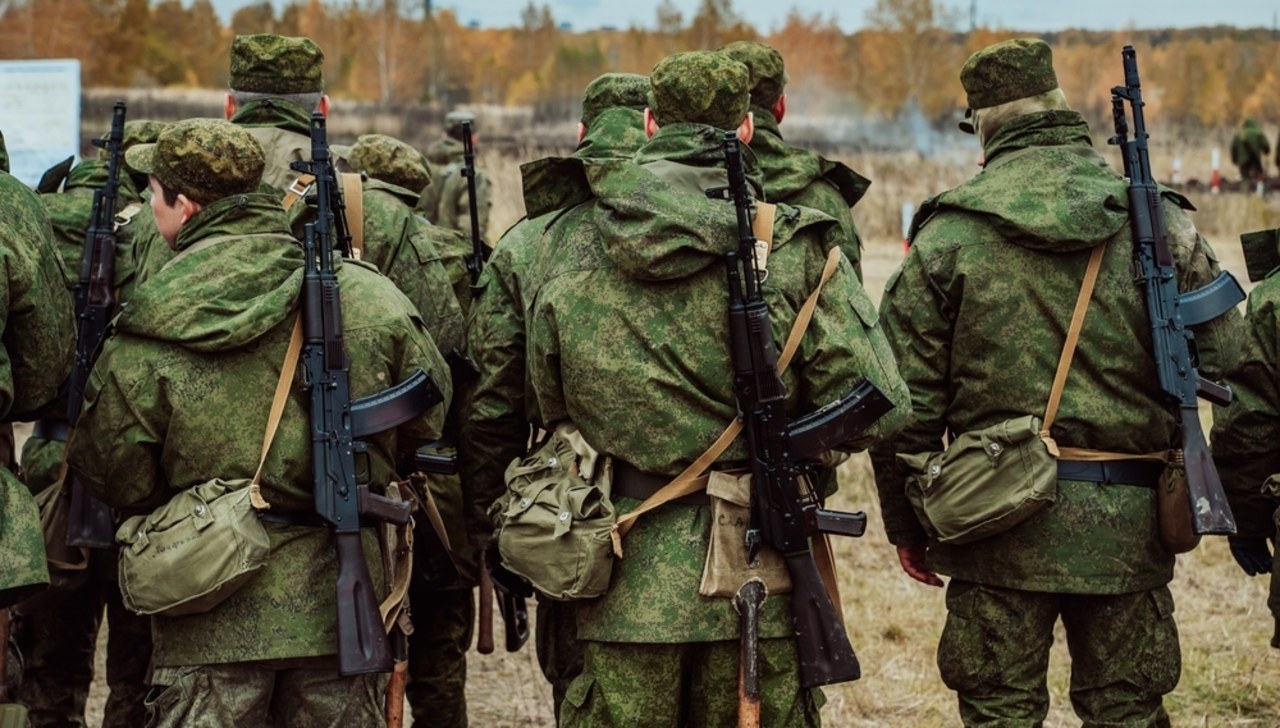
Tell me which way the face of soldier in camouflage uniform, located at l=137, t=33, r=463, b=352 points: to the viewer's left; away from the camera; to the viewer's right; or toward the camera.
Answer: away from the camera

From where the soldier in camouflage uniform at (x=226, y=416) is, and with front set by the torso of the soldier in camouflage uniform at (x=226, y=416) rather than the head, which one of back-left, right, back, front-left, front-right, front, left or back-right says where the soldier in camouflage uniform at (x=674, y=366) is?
right

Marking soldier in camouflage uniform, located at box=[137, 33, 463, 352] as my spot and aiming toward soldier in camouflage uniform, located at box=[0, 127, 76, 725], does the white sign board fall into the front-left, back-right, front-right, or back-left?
back-right

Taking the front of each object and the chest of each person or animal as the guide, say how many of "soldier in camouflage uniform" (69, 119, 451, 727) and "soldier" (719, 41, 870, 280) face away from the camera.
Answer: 2

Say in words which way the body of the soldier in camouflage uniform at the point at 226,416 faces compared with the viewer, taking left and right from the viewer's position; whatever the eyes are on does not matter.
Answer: facing away from the viewer

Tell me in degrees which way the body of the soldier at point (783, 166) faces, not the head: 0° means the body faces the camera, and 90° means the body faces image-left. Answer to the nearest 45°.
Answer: approximately 180°

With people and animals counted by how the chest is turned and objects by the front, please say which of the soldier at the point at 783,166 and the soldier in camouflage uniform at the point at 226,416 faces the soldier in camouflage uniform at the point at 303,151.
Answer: the soldier in camouflage uniform at the point at 226,416

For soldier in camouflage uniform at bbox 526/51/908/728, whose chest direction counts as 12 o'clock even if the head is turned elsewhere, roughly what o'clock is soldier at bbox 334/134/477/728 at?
The soldier is roughly at 11 o'clock from the soldier in camouflage uniform.

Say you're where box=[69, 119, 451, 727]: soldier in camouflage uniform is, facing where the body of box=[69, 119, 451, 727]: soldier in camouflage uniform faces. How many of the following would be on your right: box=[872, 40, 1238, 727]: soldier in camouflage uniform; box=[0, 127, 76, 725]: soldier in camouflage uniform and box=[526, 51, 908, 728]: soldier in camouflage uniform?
2

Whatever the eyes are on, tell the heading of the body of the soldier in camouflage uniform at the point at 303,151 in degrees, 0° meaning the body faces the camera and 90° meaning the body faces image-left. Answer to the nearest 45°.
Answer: approximately 180°

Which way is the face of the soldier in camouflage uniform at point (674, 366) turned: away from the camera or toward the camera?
away from the camera

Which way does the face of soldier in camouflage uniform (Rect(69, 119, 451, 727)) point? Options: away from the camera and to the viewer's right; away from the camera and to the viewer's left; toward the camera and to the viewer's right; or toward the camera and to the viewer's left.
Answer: away from the camera and to the viewer's left

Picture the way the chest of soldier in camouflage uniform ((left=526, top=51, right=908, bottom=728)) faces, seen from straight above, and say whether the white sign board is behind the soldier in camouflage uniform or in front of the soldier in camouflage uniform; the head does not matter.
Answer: in front

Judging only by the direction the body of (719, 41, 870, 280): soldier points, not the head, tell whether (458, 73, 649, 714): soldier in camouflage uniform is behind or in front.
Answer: behind

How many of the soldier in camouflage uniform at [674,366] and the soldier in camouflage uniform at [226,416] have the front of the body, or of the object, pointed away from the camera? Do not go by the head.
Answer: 2

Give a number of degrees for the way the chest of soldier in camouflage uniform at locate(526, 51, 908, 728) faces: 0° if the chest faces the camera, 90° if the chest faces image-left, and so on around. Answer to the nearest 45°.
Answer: approximately 180°

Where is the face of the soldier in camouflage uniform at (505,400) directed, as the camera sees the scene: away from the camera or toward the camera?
away from the camera
